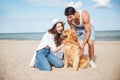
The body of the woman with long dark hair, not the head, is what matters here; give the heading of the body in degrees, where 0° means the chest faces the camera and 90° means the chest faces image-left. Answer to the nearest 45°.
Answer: approximately 315°

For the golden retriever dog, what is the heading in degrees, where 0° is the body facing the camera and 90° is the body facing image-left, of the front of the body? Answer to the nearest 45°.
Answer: approximately 45°
